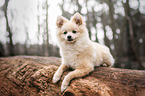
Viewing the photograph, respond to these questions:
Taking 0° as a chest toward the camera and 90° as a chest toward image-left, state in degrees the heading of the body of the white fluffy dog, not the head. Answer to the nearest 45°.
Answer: approximately 45°

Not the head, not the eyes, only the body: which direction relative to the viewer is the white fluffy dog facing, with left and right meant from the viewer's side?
facing the viewer and to the left of the viewer
